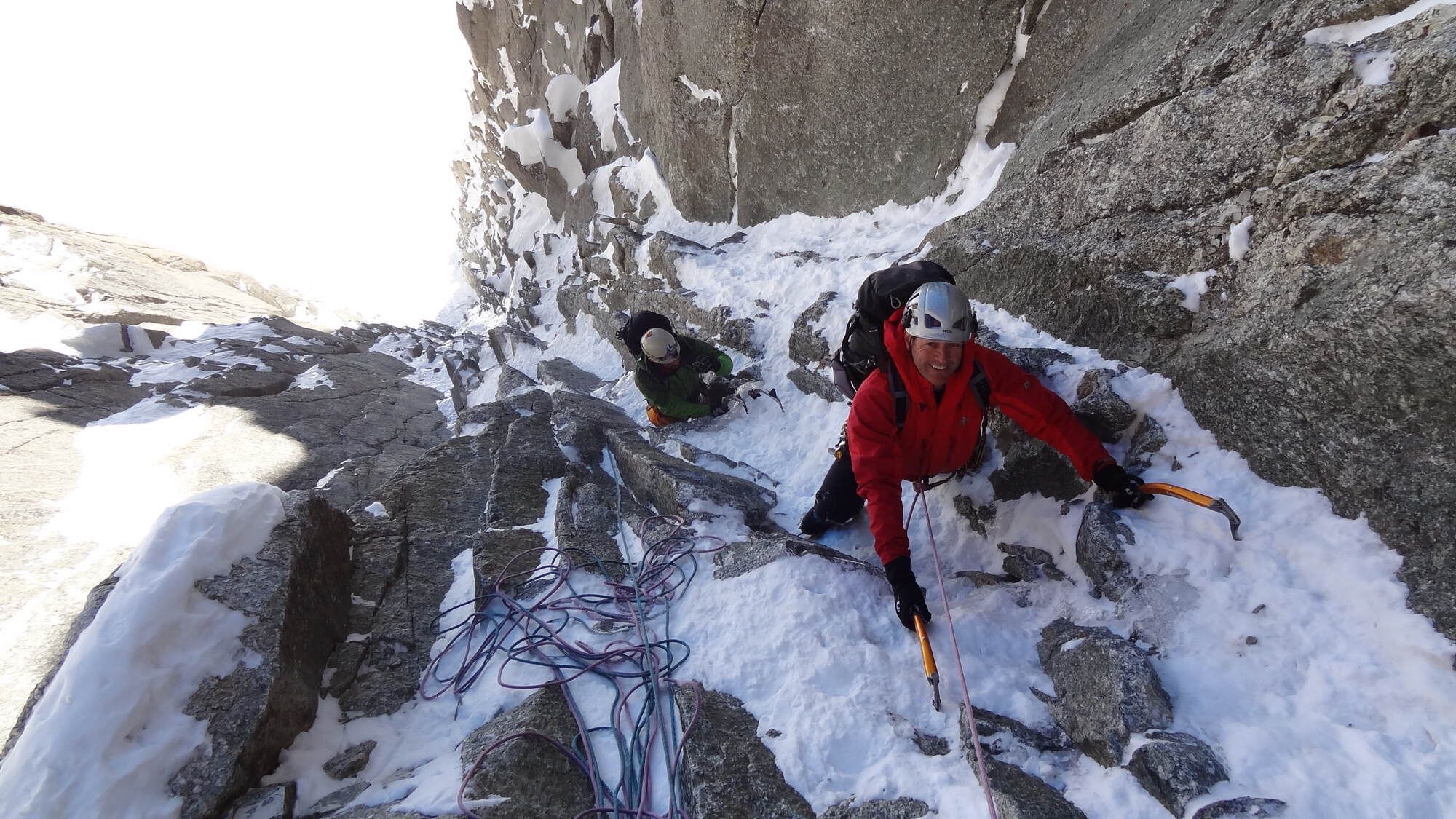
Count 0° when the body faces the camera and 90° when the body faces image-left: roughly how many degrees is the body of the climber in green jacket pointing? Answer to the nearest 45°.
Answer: approximately 315°

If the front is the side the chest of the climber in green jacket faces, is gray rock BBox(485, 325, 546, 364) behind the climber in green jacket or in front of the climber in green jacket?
behind
